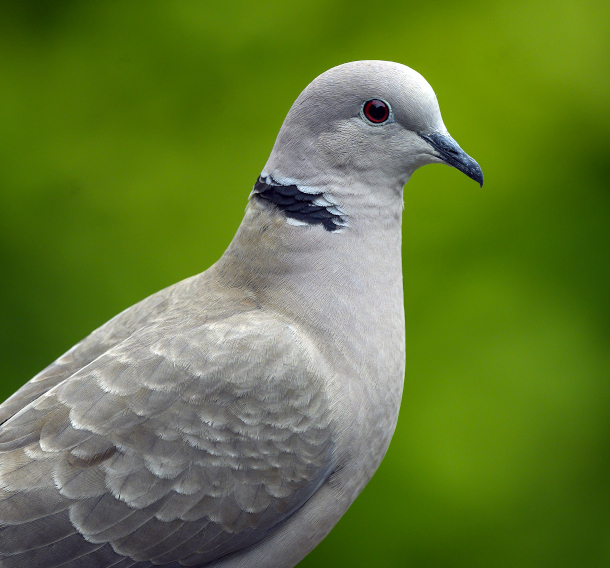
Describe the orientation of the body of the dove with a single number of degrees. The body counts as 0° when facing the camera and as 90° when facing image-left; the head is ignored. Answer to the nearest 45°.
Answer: approximately 270°
